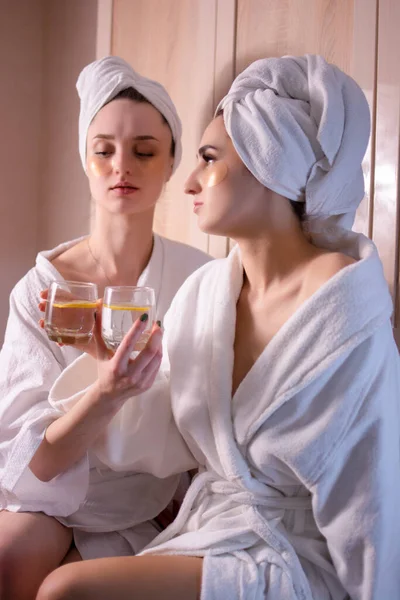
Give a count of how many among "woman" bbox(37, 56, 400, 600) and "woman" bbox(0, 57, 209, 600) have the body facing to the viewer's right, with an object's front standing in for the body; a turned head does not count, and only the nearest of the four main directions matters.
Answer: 0

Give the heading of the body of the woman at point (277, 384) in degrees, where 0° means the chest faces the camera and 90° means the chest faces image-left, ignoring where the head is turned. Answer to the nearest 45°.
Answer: approximately 45°

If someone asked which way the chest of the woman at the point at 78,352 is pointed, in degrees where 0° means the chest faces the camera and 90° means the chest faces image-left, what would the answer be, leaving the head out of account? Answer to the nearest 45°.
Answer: approximately 0°

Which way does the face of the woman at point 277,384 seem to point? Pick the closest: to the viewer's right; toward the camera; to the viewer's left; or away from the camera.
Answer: to the viewer's left
